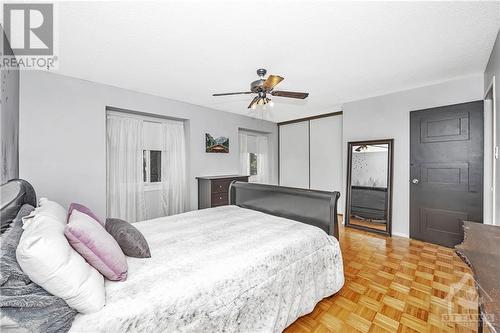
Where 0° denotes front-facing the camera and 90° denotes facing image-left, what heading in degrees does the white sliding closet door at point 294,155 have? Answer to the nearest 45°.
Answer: approximately 45°

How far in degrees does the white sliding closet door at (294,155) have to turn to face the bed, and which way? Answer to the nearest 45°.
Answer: approximately 45° to its left

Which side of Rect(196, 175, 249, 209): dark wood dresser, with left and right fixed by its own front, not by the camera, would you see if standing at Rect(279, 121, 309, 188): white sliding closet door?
left

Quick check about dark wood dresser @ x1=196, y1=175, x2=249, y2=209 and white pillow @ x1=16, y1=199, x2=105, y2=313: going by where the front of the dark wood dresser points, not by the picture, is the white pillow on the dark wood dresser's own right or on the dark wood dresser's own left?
on the dark wood dresser's own right

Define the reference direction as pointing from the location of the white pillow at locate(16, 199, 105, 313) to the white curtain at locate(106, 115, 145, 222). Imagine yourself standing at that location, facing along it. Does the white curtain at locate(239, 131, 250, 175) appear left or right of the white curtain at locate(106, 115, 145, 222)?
right

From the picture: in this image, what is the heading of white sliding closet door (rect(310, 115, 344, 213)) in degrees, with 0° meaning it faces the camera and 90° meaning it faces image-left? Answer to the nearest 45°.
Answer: approximately 45°

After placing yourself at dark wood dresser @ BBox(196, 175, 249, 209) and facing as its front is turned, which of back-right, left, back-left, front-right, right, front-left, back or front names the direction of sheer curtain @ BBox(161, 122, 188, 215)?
back-right

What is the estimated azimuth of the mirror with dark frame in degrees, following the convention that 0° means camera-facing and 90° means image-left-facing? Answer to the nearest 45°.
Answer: approximately 45°

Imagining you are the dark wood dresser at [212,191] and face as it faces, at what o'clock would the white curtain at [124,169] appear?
The white curtain is roughly at 4 o'clock from the dark wood dresser.
